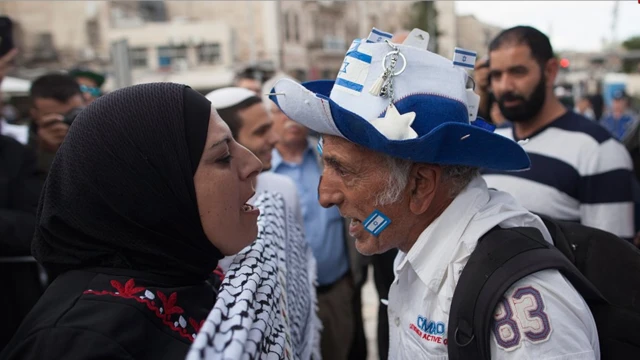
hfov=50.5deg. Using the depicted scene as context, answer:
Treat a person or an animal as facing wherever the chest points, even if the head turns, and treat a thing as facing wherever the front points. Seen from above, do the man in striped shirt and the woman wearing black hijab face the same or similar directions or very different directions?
very different directions

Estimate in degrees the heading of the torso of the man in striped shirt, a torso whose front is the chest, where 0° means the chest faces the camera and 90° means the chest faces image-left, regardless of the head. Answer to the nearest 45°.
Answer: approximately 45°

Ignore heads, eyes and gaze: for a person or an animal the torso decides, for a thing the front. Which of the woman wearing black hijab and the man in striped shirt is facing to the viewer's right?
the woman wearing black hijab

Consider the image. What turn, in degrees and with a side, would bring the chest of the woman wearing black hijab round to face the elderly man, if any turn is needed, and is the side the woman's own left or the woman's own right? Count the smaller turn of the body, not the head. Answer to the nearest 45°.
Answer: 0° — they already face them

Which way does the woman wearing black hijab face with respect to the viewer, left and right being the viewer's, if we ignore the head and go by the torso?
facing to the right of the viewer

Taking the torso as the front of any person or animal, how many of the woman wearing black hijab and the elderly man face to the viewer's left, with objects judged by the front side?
1

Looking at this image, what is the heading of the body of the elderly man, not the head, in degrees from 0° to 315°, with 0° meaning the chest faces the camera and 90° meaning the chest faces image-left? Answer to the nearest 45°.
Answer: approximately 90°

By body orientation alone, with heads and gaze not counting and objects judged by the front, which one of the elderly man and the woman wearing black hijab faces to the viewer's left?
the elderly man

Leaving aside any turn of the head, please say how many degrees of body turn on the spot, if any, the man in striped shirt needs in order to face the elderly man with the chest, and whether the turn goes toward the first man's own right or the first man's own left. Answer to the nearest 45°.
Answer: approximately 45° to the first man's own left
